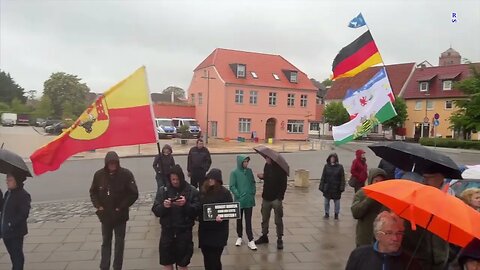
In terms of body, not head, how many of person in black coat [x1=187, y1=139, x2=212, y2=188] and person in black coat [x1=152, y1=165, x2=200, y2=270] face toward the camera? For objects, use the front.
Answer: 2

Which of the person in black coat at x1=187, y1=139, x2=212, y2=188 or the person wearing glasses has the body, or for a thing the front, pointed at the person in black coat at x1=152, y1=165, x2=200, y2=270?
the person in black coat at x1=187, y1=139, x2=212, y2=188

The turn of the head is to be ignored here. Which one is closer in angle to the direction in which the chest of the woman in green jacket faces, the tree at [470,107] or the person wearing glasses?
the person wearing glasses

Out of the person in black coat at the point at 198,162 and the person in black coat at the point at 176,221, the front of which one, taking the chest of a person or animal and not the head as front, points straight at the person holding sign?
the person in black coat at the point at 198,162

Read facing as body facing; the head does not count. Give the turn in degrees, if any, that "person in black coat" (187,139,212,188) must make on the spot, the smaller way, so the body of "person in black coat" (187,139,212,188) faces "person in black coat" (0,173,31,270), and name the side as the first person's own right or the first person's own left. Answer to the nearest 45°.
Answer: approximately 45° to the first person's own right

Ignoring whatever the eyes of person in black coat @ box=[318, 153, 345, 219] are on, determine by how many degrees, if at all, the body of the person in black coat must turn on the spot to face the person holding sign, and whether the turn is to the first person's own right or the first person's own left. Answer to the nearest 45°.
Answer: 0° — they already face them

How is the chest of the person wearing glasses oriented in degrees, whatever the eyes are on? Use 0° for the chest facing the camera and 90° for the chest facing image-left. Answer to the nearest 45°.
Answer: approximately 315°

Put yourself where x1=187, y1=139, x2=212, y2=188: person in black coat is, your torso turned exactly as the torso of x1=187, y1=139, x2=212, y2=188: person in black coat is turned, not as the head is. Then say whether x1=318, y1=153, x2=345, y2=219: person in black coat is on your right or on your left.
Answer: on your left

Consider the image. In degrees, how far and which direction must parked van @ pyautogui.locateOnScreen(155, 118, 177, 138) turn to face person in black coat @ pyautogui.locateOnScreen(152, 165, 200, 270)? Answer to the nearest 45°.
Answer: approximately 45° to its right

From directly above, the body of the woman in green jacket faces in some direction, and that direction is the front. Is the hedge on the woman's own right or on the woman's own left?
on the woman's own left

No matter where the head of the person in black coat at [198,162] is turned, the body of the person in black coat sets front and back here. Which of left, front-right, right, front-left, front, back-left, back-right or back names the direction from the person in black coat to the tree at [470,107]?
back-left

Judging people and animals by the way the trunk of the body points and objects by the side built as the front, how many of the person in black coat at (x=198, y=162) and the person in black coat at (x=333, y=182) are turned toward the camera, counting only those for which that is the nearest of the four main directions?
2

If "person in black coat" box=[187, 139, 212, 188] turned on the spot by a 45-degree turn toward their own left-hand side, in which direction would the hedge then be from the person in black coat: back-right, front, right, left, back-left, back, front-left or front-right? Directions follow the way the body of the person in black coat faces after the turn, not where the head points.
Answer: left
